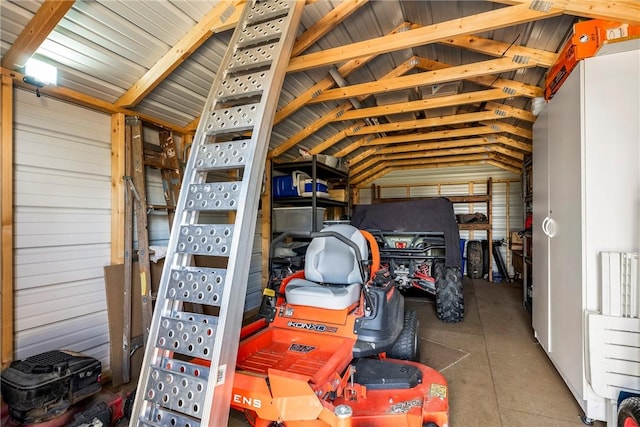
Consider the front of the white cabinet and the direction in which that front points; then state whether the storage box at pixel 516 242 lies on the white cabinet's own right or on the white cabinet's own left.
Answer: on the white cabinet's own right

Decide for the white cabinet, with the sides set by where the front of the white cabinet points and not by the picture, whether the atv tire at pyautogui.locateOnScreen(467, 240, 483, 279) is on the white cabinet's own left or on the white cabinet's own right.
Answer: on the white cabinet's own right

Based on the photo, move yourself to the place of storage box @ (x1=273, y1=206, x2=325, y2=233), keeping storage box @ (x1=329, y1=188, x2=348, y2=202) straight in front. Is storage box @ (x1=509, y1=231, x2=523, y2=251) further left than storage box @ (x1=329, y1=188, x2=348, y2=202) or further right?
right

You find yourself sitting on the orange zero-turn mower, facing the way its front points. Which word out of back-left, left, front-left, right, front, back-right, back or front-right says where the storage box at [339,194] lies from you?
back-right

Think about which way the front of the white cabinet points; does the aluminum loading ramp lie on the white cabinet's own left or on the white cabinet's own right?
on the white cabinet's own left

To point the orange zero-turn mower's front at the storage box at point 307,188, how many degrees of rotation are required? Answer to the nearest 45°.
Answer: approximately 135° to its right

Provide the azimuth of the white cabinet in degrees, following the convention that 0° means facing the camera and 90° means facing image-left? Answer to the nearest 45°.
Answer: approximately 90°

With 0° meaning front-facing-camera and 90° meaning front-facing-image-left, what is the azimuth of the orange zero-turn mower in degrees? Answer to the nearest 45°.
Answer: approximately 45°

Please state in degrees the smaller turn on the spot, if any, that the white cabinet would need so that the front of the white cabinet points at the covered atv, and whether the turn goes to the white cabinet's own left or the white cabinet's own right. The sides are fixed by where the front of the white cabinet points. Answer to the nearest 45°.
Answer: approximately 45° to the white cabinet's own right
